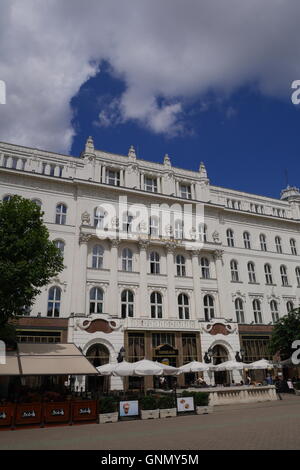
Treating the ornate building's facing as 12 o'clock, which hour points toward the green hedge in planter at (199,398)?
The green hedge in planter is roughly at 1 o'clock from the ornate building.

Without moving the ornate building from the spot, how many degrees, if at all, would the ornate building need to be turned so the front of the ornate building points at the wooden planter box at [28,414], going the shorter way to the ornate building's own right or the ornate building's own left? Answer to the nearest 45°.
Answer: approximately 45° to the ornate building's own right

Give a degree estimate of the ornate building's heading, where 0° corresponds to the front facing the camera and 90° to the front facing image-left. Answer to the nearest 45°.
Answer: approximately 315°

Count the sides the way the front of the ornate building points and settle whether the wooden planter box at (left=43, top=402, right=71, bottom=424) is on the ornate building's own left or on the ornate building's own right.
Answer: on the ornate building's own right

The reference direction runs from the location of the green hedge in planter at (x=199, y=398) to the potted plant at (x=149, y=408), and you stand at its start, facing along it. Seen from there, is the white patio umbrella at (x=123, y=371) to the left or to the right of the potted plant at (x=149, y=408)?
right

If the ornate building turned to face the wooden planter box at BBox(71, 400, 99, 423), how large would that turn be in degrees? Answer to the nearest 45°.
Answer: approximately 45° to its right
